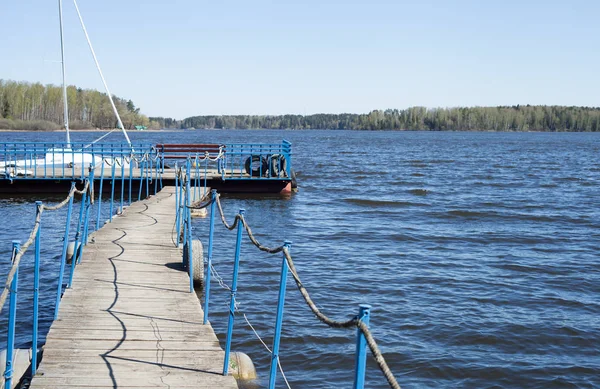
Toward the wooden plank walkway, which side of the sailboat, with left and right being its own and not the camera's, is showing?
right

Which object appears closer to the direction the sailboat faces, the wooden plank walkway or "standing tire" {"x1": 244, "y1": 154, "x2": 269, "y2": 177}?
the standing tire

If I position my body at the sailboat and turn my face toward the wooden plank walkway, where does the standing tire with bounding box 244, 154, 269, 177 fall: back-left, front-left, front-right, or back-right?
front-left

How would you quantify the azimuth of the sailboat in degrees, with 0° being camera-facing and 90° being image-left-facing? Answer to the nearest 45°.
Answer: approximately 270°

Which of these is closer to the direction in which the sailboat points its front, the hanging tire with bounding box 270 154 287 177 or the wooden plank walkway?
the hanging tire

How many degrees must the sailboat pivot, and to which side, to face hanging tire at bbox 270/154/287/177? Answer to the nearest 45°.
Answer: approximately 45° to its right

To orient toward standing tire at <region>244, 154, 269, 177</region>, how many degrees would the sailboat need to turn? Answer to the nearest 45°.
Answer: approximately 45° to its right
